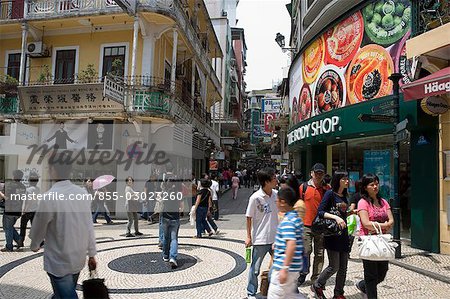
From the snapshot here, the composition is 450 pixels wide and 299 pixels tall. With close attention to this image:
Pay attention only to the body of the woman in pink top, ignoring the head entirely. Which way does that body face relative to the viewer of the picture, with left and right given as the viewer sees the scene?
facing the viewer and to the right of the viewer

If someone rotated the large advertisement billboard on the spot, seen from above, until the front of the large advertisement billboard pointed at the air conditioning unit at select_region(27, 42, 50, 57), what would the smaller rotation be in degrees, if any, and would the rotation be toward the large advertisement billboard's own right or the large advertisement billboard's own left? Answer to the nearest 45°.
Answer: approximately 45° to the large advertisement billboard's own right

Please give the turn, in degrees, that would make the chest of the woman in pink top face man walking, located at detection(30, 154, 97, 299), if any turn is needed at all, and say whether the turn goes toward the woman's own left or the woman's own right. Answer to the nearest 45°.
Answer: approximately 90° to the woman's own right

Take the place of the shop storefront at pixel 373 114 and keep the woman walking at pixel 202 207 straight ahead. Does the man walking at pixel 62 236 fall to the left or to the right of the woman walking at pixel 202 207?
left

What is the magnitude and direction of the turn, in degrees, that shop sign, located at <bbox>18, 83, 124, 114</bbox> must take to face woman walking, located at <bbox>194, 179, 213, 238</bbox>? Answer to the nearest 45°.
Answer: approximately 45° to its left

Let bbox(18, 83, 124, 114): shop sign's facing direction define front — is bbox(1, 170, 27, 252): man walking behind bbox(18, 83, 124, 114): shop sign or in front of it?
in front
